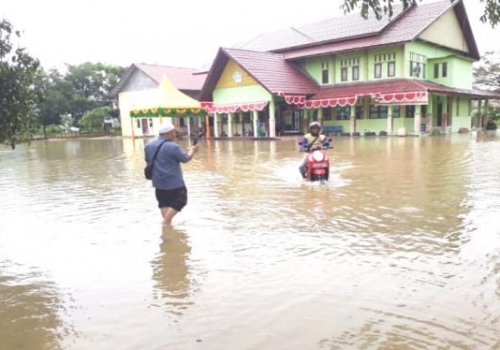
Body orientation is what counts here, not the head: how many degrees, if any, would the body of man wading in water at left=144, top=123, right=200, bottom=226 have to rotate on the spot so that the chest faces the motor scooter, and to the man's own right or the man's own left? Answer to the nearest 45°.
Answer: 0° — they already face it

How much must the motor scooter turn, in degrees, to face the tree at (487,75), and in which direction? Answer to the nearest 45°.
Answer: approximately 135° to its left

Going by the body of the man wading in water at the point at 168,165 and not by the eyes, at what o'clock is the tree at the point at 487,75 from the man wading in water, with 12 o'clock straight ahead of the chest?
The tree is roughly at 12 o'clock from the man wading in water.

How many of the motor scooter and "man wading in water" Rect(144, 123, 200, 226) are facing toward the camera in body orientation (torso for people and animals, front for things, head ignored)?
1

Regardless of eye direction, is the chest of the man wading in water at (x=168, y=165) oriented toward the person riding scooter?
yes

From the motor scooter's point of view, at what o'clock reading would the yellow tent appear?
The yellow tent is roughly at 5 o'clock from the motor scooter.

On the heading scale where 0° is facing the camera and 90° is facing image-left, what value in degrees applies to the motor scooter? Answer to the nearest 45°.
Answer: approximately 0°

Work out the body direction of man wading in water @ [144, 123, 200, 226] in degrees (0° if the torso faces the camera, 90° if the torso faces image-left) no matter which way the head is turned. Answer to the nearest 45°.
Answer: approximately 225°

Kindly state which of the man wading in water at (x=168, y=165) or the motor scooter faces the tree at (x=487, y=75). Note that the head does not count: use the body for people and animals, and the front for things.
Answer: the man wading in water

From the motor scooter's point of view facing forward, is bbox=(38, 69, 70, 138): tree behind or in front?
behind
